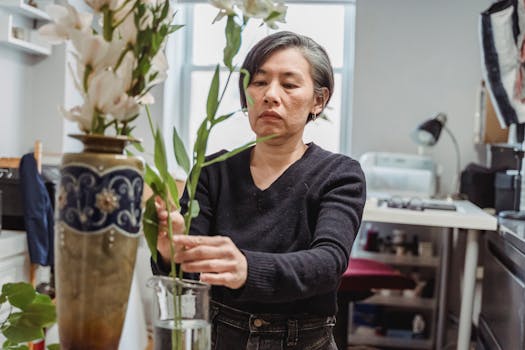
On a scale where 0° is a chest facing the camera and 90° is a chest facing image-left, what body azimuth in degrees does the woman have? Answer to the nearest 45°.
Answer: approximately 45°

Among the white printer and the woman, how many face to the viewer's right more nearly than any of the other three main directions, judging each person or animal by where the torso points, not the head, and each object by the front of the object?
0

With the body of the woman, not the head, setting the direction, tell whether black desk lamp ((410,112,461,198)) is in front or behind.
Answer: behind

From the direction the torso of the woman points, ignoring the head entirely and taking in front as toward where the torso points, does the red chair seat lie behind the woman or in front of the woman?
behind

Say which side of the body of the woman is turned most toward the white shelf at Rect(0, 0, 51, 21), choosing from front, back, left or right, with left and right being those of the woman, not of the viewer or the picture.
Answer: right

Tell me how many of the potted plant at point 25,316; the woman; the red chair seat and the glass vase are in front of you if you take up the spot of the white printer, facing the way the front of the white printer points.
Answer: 4

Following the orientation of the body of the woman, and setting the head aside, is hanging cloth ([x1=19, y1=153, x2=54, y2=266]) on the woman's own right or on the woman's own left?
on the woman's own right

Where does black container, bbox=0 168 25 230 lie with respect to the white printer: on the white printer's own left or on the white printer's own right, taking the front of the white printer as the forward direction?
on the white printer's own right
